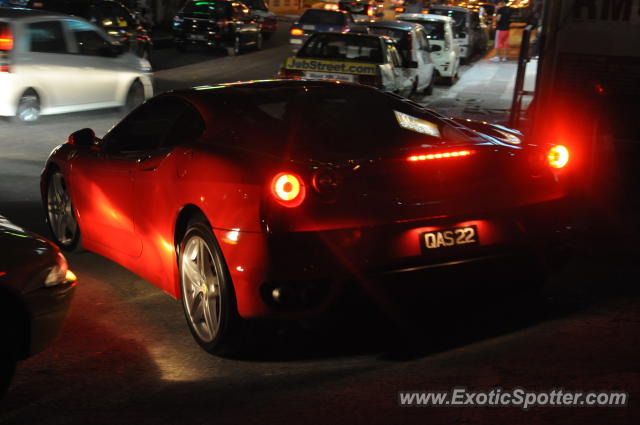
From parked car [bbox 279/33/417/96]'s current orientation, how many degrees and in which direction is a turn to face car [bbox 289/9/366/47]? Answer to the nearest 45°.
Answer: approximately 45° to its left

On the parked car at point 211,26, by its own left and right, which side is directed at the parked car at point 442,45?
right

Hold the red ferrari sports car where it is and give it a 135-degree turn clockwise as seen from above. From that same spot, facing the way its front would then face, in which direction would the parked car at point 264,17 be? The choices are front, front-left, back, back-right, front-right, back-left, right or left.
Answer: left

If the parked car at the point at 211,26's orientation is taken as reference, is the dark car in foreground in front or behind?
behind

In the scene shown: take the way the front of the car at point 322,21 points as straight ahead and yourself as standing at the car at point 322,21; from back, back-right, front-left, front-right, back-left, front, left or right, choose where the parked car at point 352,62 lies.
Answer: back-right

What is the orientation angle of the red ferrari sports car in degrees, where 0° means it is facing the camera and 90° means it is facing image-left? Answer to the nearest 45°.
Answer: approximately 135°

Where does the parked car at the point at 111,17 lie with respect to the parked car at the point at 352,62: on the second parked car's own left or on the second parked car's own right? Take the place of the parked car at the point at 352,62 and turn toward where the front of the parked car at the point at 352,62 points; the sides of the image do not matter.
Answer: on the second parked car's own left

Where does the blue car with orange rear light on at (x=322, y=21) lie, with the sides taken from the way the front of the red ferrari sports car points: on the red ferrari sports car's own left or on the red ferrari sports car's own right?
on the red ferrari sports car's own right

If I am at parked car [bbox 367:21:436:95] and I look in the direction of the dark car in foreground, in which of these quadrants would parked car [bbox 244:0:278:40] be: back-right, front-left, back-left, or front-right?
back-right
